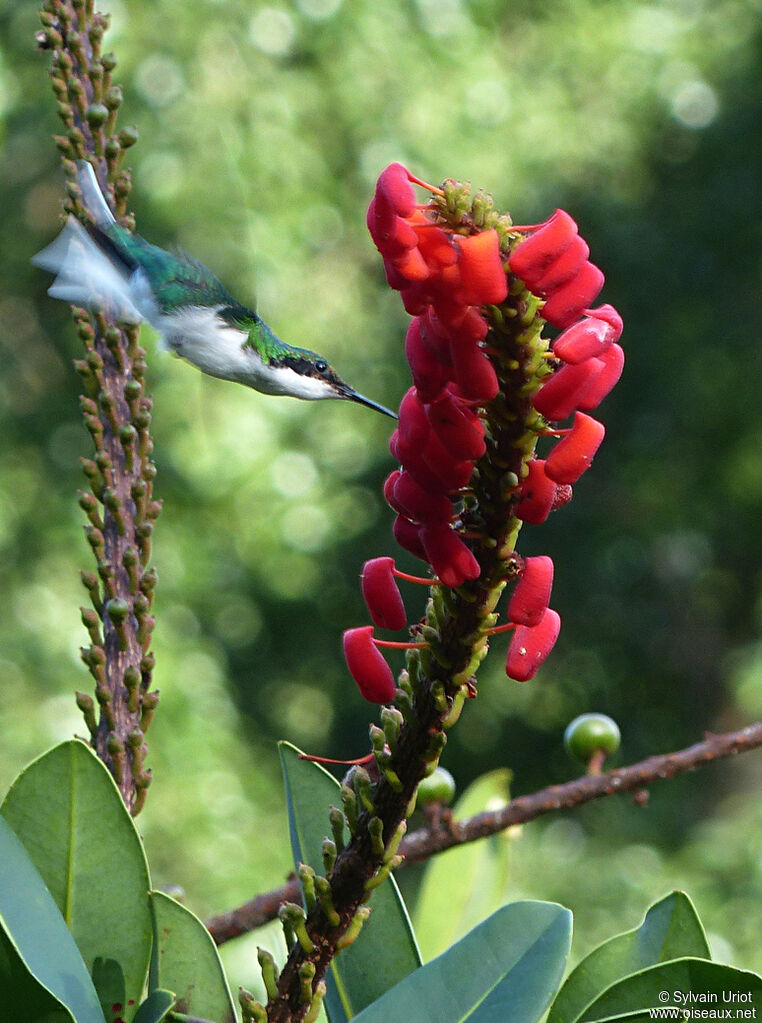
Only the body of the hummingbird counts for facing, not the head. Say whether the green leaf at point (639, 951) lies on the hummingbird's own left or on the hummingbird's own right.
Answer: on the hummingbird's own right

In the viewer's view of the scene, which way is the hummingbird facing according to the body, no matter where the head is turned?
to the viewer's right

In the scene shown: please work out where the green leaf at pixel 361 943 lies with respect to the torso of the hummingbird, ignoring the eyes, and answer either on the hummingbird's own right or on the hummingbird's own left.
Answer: on the hummingbird's own right

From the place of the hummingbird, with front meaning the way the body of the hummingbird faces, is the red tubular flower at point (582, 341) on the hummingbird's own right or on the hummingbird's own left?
on the hummingbird's own right
